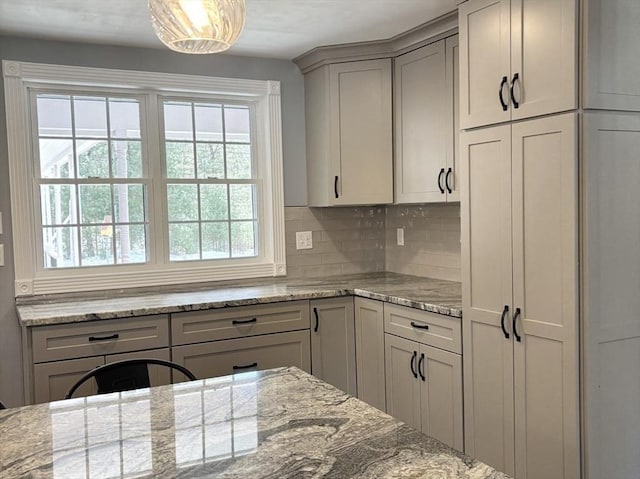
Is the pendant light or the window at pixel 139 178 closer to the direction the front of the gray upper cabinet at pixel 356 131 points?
the pendant light

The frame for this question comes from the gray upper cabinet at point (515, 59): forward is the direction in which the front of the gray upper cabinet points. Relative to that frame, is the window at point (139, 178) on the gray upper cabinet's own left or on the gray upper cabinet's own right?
on the gray upper cabinet's own right

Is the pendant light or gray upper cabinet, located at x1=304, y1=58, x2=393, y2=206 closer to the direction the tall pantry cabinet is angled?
the pendant light

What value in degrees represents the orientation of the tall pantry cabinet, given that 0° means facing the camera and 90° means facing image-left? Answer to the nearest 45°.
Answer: approximately 45°

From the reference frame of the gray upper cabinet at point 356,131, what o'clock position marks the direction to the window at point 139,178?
The window is roughly at 3 o'clock from the gray upper cabinet.

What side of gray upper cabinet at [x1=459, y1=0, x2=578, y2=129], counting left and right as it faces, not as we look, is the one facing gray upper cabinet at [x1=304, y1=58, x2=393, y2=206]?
right

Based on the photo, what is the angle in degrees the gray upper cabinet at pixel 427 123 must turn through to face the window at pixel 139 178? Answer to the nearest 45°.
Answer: approximately 45° to its right

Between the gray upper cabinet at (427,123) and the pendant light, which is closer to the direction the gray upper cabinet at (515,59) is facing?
the pendant light

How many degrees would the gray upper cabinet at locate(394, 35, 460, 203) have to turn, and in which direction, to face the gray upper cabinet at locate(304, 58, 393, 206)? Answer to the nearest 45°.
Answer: approximately 90° to its right

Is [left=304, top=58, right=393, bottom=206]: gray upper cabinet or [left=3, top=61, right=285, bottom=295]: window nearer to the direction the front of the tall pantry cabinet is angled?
the window

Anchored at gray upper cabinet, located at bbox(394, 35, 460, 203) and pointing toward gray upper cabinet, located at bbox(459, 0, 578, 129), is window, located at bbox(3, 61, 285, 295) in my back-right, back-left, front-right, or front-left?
back-right
